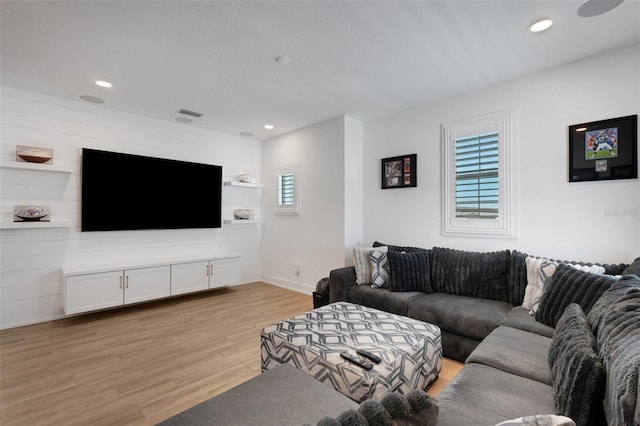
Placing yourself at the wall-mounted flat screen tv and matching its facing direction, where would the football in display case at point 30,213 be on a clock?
The football in display case is roughly at 4 o'clock from the wall-mounted flat screen tv.

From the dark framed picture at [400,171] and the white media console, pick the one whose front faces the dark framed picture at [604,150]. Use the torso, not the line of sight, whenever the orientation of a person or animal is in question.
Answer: the white media console

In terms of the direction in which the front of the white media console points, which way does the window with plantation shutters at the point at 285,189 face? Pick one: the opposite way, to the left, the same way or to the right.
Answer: to the right

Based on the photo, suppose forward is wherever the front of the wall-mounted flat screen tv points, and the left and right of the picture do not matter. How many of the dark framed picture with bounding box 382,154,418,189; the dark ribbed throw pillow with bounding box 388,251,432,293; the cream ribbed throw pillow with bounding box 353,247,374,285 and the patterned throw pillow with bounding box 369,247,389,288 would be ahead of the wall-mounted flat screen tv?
4

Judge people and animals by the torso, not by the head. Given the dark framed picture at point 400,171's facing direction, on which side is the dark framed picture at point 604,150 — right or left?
on its left

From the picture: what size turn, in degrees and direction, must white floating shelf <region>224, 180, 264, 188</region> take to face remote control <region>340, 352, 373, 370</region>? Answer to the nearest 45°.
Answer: approximately 45° to its right

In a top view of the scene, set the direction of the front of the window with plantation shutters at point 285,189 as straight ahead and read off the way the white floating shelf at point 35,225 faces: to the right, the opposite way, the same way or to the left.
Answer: to the left

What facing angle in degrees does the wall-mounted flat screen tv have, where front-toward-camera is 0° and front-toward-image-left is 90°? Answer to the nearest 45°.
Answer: approximately 315°

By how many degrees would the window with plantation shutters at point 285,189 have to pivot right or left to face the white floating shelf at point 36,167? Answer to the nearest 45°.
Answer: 0° — it already faces it

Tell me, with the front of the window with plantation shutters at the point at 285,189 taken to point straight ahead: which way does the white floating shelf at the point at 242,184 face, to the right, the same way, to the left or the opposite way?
to the left

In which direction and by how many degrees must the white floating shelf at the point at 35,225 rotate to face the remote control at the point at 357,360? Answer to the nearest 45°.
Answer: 0° — it already faces it

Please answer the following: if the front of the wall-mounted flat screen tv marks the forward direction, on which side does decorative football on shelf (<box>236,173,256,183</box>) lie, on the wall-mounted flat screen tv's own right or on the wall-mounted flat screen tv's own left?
on the wall-mounted flat screen tv's own left

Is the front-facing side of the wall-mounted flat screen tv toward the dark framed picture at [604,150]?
yes

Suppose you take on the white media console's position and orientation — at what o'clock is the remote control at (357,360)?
The remote control is roughly at 1 o'clock from the white media console.
